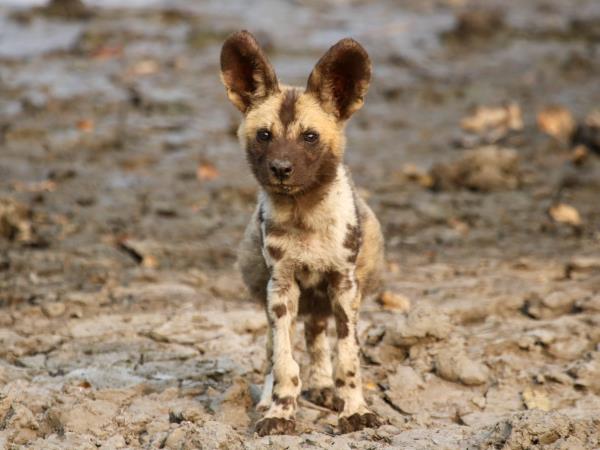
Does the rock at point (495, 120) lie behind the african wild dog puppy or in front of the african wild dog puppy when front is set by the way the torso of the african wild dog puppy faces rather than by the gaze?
behind

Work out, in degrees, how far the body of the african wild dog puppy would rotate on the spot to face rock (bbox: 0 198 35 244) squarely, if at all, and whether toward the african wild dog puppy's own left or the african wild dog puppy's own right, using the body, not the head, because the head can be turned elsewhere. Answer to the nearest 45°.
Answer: approximately 135° to the african wild dog puppy's own right

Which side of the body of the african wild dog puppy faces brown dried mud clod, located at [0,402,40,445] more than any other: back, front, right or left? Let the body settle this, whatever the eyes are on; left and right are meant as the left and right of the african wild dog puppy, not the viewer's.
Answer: right

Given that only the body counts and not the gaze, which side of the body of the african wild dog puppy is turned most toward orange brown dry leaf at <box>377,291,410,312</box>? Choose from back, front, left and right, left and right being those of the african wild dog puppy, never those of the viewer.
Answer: back

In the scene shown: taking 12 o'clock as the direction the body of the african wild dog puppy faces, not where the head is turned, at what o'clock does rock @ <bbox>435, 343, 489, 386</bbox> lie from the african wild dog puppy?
The rock is roughly at 8 o'clock from the african wild dog puppy.

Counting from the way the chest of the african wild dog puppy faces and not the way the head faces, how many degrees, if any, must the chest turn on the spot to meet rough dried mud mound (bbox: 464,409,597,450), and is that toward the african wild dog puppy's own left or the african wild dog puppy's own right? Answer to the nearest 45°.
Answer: approximately 45° to the african wild dog puppy's own left

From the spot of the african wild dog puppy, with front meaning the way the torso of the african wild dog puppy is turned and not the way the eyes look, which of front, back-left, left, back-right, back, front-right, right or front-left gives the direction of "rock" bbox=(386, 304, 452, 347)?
back-left

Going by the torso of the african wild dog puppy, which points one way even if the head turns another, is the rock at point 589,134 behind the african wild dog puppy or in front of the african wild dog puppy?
behind

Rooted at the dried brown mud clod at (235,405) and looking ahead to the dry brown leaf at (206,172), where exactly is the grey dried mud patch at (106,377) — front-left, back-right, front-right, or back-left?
front-left

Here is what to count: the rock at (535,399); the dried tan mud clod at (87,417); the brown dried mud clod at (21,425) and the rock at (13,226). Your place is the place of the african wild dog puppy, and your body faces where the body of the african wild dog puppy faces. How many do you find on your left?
1

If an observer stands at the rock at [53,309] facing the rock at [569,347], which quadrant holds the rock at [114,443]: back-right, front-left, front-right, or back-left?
front-right

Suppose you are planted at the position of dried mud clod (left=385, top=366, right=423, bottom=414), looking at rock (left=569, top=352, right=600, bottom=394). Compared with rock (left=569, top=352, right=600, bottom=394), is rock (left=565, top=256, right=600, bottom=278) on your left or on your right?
left

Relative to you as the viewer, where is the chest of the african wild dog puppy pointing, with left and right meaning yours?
facing the viewer

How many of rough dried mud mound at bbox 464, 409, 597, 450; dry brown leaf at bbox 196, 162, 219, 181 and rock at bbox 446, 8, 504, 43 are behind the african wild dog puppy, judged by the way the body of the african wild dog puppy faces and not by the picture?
2
